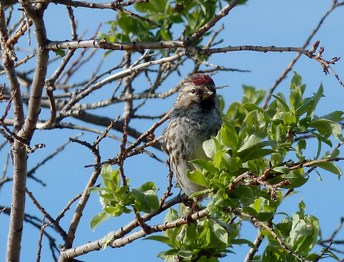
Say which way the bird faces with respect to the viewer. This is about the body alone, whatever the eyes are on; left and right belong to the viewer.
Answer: facing the viewer and to the right of the viewer

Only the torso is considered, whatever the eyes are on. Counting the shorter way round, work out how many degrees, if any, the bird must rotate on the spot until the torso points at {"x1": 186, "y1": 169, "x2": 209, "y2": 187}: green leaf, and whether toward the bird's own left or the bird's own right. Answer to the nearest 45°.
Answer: approximately 45° to the bird's own right

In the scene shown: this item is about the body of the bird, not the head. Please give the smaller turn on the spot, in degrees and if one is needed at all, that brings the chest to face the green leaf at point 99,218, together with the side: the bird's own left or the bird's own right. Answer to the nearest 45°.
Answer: approximately 90° to the bird's own right

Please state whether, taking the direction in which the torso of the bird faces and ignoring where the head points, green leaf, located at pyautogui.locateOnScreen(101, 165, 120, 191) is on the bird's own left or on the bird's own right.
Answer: on the bird's own right

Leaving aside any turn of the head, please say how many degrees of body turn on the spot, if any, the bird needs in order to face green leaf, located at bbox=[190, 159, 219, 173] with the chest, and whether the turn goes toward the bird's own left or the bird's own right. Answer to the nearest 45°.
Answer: approximately 45° to the bird's own right
